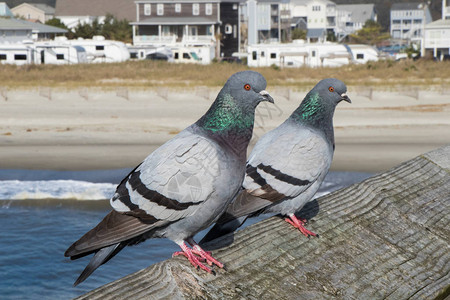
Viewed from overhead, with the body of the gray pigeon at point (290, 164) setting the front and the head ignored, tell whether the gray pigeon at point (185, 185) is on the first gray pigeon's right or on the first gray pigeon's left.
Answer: on the first gray pigeon's right

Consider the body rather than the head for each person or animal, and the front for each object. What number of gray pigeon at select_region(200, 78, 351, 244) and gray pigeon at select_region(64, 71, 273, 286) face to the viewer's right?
2

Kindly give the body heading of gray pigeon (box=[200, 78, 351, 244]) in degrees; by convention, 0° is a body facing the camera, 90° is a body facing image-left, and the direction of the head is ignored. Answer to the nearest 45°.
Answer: approximately 270°

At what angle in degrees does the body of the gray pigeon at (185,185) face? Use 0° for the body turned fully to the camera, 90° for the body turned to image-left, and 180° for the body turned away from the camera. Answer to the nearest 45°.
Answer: approximately 270°
